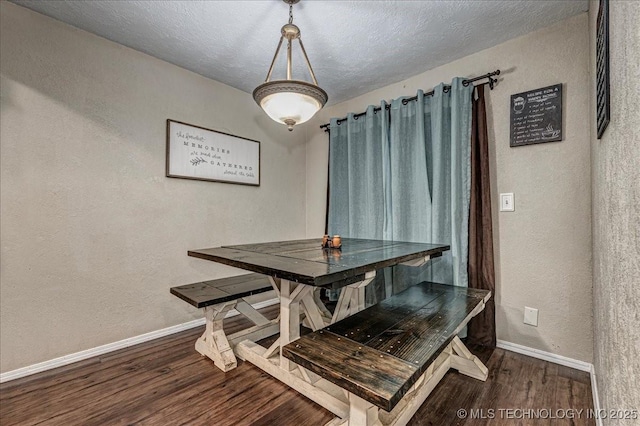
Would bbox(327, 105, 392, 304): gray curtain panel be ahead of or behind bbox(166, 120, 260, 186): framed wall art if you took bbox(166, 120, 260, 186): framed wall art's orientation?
ahead

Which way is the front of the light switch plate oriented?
toward the camera

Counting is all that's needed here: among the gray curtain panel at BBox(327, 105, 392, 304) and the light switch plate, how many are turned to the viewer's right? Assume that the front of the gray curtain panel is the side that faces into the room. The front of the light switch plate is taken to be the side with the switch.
0

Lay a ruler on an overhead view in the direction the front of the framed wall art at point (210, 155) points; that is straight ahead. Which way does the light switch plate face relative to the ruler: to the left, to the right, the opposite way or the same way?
to the right

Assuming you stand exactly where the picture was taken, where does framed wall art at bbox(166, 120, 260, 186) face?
facing the viewer and to the right of the viewer

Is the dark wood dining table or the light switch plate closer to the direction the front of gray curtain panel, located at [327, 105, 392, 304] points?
the dark wood dining table

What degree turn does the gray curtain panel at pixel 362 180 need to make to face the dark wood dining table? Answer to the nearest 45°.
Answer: approximately 45° to its left

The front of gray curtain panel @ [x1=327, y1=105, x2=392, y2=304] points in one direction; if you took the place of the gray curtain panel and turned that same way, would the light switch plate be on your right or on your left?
on your left

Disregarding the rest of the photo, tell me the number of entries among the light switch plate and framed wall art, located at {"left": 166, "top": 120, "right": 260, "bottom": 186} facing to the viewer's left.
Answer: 0

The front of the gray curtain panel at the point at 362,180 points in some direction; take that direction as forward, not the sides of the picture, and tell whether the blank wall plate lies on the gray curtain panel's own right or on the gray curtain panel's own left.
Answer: on the gray curtain panel's own left

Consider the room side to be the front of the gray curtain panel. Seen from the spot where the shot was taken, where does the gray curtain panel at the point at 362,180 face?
facing the viewer and to the left of the viewer

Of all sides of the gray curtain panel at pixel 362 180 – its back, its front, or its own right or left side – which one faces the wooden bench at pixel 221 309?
front

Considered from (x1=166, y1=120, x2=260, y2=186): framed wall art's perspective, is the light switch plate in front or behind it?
in front
